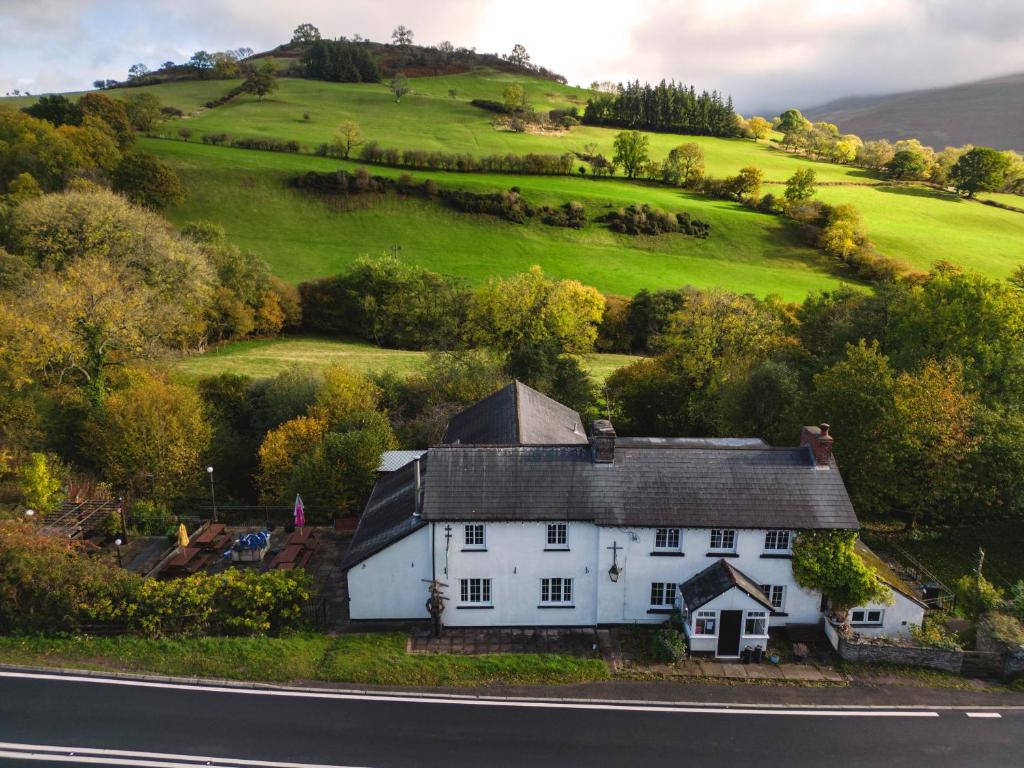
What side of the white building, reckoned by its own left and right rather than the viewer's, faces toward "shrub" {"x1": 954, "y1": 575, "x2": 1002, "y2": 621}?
left

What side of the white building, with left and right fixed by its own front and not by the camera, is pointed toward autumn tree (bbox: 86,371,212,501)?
right

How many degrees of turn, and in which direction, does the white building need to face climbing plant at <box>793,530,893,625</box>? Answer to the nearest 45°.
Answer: approximately 90° to its left

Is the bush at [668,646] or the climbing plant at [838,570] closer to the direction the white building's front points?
the bush

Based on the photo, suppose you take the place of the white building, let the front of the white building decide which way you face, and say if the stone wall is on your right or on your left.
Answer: on your left

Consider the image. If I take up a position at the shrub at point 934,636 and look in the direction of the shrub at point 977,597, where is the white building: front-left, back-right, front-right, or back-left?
back-left

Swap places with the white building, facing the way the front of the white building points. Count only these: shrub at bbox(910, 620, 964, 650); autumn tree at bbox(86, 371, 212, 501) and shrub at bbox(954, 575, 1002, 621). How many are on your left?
2

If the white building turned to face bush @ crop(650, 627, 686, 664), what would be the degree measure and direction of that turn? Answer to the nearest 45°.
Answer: approximately 45° to its left

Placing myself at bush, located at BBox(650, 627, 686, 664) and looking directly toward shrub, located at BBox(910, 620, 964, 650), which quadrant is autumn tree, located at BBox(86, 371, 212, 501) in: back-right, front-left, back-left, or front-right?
back-left

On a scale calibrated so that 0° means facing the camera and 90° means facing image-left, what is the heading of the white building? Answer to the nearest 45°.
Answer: approximately 0°

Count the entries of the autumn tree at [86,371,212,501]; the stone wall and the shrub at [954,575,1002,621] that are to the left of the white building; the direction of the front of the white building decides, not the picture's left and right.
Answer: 2

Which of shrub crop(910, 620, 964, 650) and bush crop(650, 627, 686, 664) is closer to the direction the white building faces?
the bush
